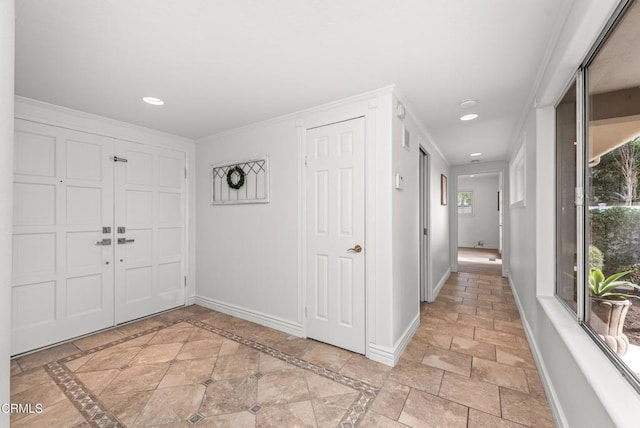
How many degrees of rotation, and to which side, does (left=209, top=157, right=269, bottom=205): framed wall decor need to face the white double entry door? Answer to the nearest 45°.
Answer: approximately 45° to its right

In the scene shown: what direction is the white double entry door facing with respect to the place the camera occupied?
facing the viewer and to the right of the viewer

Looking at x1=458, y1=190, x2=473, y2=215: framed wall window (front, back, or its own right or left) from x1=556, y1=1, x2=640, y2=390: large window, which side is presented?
front

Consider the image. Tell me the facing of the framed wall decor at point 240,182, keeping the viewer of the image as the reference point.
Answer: facing the viewer and to the left of the viewer

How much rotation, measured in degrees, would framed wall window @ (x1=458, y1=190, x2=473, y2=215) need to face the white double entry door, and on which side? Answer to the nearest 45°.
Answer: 0° — it already faces it

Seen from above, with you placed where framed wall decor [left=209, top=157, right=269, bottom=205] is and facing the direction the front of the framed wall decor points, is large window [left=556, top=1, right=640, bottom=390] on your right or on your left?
on your left

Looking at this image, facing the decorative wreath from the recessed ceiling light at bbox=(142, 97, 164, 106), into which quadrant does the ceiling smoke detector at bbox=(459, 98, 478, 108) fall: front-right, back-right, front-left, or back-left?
front-right

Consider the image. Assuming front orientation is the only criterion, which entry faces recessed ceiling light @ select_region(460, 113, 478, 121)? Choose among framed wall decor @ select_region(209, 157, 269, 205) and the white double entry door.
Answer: the white double entry door

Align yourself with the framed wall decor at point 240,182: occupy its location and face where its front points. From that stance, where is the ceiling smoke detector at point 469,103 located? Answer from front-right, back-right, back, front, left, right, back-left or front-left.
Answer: left

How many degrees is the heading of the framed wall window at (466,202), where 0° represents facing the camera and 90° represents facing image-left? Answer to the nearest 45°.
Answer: approximately 0°

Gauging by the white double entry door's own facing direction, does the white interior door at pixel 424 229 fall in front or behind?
in front

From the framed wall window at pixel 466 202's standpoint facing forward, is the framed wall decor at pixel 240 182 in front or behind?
in front

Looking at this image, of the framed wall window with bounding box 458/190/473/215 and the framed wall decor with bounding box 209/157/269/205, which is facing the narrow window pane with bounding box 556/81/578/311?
the framed wall window with bounding box 458/190/473/215

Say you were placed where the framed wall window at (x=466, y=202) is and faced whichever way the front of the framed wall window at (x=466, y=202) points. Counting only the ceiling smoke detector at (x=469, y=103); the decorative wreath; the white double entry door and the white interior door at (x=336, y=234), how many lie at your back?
0

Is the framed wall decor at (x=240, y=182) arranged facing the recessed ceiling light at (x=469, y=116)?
no

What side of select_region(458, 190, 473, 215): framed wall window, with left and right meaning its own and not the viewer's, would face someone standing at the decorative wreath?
front

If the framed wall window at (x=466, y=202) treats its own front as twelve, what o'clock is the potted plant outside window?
The potted plant outside window is roughly at 12 o'clock from the framed wall window.

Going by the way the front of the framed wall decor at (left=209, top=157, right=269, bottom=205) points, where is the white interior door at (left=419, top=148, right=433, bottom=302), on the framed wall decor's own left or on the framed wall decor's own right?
on the framed wall decor's own left

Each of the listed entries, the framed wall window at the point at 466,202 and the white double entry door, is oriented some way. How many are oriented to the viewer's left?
0
